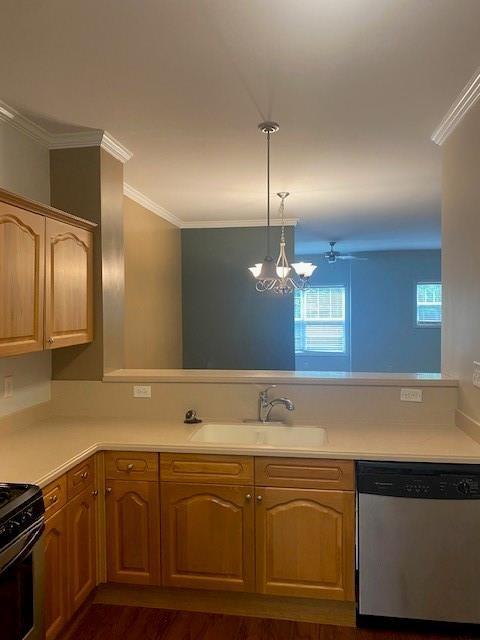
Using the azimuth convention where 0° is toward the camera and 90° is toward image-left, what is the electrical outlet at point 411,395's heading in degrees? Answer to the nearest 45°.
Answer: approximately 0°

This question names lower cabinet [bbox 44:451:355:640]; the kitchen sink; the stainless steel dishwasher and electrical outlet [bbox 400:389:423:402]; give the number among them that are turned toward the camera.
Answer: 4

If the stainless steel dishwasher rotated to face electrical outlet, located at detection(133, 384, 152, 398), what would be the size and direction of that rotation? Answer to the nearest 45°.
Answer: approximately 90° to its right

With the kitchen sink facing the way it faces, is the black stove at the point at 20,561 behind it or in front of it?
in front

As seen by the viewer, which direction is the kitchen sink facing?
toward the camera

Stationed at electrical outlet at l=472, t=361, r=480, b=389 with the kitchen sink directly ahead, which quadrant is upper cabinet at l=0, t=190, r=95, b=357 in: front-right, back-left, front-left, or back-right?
front-left

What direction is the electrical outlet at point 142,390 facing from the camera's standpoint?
toward the camera

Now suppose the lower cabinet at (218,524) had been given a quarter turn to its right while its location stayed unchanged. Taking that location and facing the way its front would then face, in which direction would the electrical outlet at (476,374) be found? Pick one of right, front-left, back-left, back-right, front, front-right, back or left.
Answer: back

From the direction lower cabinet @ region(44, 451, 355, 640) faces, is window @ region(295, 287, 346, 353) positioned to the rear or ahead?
to the rear

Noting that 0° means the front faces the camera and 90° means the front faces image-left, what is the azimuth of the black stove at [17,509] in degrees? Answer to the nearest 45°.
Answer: approximately 315°

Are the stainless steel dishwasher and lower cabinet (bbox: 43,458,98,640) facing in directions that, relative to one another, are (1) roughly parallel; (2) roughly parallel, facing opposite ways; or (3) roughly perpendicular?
roughly perpendicular

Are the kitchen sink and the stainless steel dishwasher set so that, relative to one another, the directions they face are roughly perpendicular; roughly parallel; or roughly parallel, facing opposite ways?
roughly parallel
